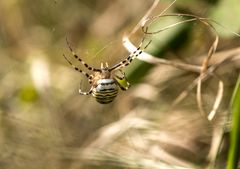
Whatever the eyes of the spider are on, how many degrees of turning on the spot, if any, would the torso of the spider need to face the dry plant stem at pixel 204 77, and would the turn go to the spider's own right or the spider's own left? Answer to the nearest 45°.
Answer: approximately 45° to the spider's own right

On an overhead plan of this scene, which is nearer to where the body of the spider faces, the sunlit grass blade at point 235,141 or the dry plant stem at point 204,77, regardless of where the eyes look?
the dry plant stem

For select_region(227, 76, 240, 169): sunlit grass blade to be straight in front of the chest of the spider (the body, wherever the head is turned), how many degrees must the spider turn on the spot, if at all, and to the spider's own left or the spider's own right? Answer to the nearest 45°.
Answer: approximately 90° to the spider's own right

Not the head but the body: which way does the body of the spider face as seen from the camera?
away from the camera
